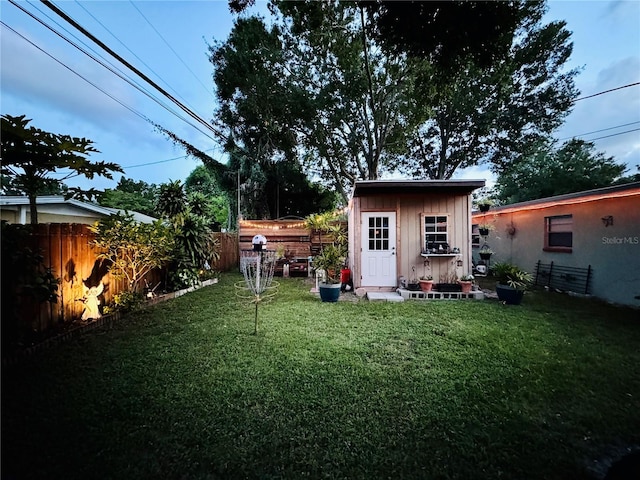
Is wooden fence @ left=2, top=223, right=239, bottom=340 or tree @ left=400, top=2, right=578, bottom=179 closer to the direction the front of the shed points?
the wooden fence

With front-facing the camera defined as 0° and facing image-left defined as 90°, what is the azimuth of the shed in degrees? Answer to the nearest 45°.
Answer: approximately 0°

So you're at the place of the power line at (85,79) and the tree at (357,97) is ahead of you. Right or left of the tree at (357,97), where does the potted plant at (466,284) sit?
right

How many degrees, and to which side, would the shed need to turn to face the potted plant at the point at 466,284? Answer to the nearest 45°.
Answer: approximately 90° to its left

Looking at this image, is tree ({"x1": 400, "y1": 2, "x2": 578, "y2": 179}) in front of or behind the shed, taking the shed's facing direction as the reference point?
behind
